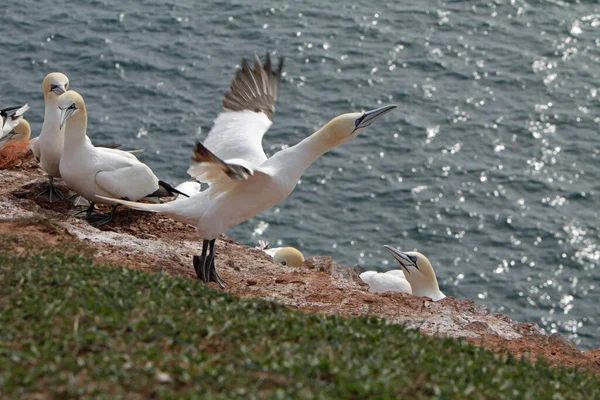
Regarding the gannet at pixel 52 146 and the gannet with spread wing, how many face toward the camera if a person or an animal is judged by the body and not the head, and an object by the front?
1

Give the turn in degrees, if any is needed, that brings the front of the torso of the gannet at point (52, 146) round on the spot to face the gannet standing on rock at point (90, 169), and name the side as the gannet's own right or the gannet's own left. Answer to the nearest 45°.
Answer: approximately 45° to the gannet's own left

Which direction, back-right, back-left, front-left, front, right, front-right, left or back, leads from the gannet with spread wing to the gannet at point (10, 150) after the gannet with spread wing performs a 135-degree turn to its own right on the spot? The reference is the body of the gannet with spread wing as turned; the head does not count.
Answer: right

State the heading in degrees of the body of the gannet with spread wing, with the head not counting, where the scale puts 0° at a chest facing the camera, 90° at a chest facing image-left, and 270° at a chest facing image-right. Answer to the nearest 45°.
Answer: approximately 270°

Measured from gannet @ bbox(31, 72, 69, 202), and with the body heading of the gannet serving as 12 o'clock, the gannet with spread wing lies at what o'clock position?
The gannet with spread wing is roughly at 11 o'clock from the gannet.

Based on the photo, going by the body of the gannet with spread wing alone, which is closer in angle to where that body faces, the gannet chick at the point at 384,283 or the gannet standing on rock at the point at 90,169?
the gannet chick

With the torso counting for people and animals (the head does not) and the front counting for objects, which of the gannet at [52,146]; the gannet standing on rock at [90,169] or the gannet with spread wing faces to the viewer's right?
the gannet with spread wing

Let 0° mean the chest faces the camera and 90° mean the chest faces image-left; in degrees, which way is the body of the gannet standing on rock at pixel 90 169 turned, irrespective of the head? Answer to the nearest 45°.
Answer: approximately 45°
